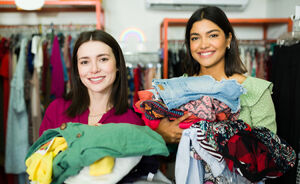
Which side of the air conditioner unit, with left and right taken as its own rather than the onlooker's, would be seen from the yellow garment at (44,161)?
front

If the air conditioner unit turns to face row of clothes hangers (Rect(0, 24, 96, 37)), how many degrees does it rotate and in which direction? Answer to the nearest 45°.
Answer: approximately 90° to its right

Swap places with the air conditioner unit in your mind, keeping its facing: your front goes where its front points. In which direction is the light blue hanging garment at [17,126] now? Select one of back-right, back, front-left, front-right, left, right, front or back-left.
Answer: front-right

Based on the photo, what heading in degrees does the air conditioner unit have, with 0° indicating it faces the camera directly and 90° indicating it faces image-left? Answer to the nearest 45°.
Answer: approximately 0°

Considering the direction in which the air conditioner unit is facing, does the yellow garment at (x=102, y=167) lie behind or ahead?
ahead

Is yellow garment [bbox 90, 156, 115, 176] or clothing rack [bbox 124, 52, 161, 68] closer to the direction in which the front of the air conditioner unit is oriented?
the yellow garment

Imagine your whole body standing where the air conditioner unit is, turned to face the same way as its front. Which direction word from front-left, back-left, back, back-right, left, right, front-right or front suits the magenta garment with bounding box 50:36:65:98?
front-right

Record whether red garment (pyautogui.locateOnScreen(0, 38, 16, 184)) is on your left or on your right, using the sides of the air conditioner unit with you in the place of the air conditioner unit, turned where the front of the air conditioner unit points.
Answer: on your right

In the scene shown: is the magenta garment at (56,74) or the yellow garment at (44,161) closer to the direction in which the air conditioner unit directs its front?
the yellow garment

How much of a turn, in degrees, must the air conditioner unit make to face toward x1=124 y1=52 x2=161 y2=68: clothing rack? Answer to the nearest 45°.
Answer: approximately 90° to its right
